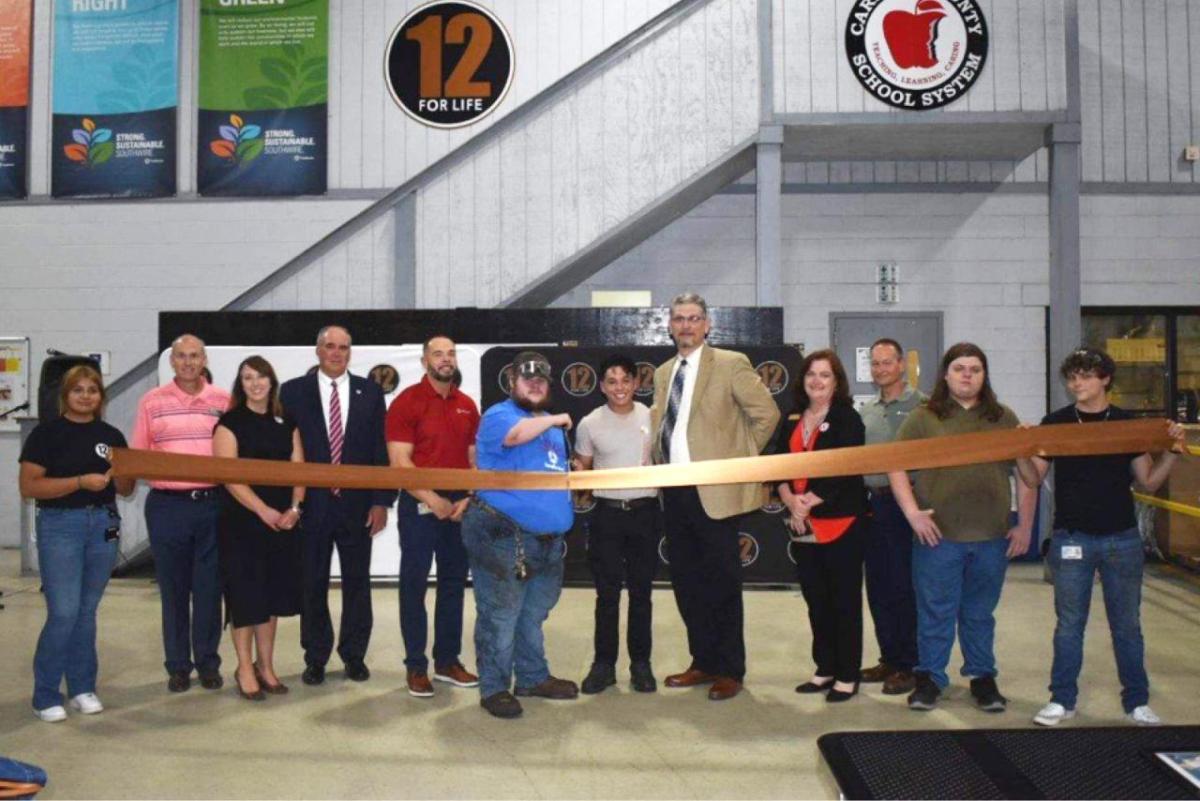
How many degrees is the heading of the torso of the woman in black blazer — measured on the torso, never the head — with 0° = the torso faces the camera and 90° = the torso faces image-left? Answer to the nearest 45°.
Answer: approximately 45°

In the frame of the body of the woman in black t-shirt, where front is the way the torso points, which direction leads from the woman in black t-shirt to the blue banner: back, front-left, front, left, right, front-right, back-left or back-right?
back-left

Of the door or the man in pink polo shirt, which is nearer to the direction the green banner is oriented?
the man in pink polo shirt

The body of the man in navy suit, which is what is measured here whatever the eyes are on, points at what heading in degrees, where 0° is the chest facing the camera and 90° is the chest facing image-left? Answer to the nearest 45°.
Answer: approximately 0°

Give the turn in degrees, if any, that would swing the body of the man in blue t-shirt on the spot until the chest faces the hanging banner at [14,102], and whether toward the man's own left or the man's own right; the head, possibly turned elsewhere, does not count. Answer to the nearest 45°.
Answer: approximately 180°

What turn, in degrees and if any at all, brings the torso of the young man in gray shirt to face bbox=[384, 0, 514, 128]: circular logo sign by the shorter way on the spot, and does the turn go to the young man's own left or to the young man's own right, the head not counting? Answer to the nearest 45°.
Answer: approximately 180°

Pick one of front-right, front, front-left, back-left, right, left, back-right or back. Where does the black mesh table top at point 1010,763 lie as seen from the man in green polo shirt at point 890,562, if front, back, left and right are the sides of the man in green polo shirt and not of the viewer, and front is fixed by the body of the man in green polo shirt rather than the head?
front-left
